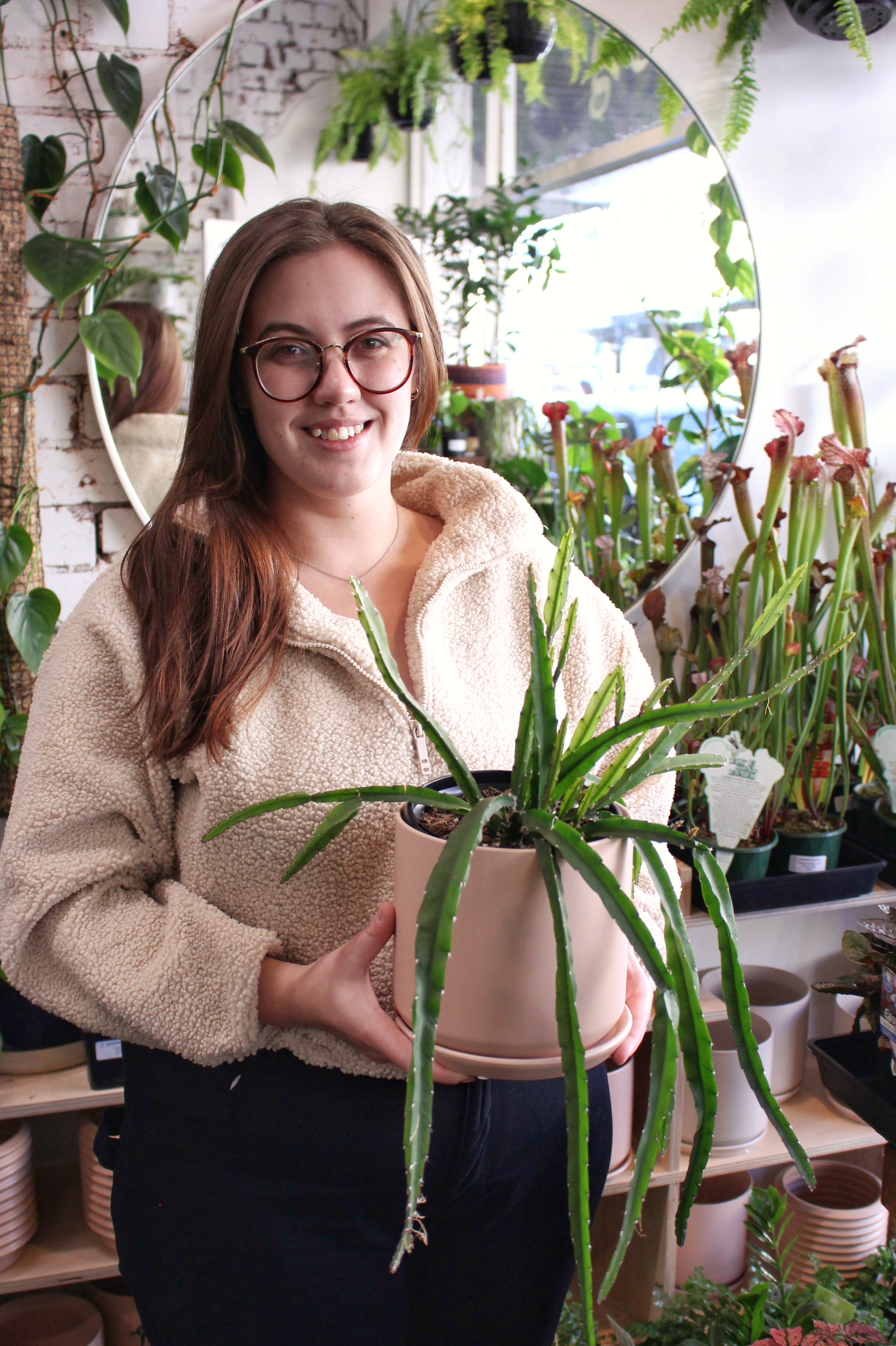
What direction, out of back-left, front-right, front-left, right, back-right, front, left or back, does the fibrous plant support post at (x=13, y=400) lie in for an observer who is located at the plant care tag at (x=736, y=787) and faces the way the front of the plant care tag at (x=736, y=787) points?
right

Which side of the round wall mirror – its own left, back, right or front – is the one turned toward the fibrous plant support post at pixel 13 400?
right

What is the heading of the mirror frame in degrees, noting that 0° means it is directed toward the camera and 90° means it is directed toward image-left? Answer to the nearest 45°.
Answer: approximately 0°

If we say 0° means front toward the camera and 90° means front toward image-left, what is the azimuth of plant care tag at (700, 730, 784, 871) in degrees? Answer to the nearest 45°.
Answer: approximately 0°

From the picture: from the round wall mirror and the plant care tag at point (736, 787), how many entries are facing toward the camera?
2
